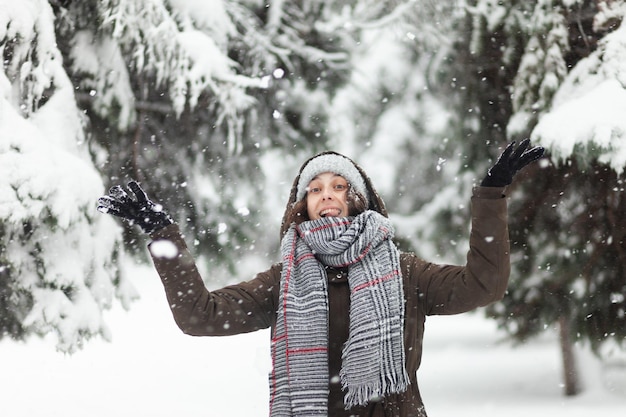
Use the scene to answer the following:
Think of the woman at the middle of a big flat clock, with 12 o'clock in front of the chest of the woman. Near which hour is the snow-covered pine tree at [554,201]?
The snow-covered pine tree is roughly at 7 o'clock from the woman.

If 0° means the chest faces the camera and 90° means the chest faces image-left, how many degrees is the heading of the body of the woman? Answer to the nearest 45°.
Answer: approximately 0°

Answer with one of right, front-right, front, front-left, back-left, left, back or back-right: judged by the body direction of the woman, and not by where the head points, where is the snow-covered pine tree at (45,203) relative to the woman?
back-right

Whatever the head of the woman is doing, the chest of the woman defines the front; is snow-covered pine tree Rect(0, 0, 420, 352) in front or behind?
behind
